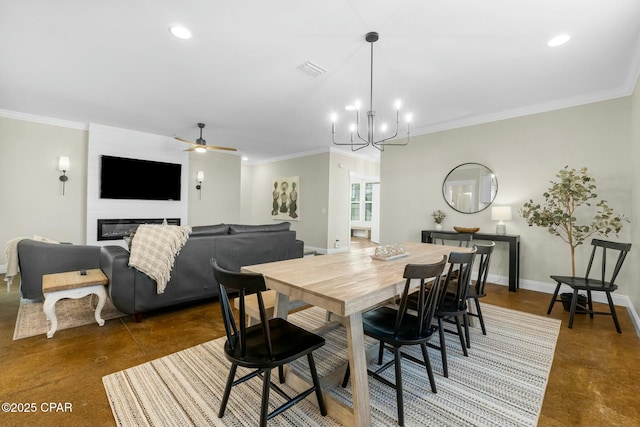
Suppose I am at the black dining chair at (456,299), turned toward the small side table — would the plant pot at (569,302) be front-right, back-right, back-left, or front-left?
back-right

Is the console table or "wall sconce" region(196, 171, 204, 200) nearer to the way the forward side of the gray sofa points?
the wall sconce

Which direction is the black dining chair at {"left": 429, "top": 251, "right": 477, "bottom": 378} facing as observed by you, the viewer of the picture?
facing away from the viewer and to the left of the viewer

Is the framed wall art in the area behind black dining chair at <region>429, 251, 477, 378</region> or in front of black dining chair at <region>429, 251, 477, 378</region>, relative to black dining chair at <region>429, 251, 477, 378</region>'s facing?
in front

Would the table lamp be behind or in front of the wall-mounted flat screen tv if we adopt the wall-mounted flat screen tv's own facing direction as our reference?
in front

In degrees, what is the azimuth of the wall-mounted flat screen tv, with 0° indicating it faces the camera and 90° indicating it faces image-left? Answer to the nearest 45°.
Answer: approximately 315°

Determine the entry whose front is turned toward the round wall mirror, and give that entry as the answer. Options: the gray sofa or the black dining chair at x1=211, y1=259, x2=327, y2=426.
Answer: the black dining chair

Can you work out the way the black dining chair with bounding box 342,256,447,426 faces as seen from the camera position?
facing away from the viewer and to the left of the viewer

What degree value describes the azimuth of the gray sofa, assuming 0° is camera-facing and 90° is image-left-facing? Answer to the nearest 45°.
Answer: approximately 135°

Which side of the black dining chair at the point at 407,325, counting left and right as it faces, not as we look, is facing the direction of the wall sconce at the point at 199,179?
front

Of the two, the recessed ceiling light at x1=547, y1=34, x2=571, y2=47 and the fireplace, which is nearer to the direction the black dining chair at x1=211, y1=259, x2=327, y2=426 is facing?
the recessed ceiling light

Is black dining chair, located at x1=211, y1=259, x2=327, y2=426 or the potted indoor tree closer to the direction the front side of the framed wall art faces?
the black dining chair
